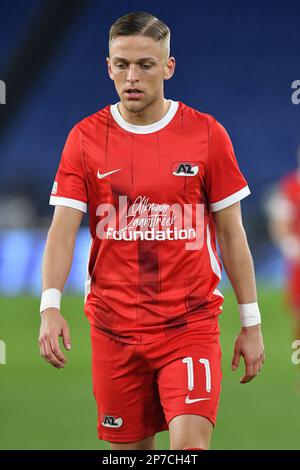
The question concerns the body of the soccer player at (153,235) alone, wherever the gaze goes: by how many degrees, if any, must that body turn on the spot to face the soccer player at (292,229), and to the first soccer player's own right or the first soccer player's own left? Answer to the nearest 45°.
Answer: approximately 180°

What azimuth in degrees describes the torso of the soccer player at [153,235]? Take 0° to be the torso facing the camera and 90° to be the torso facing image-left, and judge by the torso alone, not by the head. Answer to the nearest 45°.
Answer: approximately 0°
